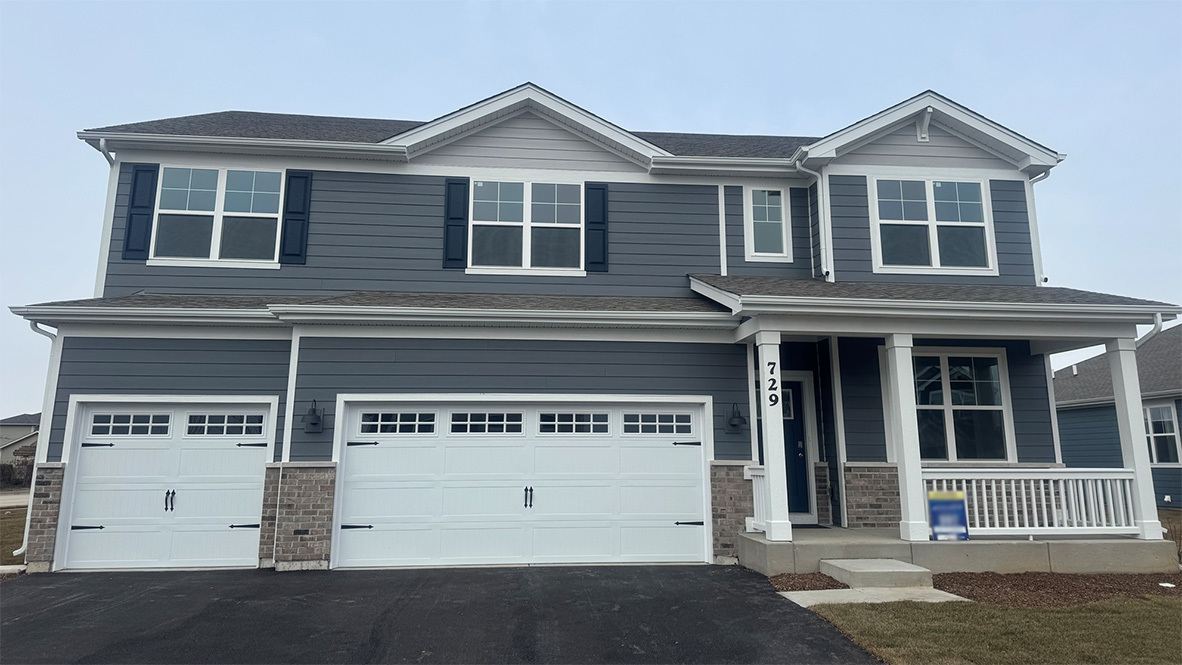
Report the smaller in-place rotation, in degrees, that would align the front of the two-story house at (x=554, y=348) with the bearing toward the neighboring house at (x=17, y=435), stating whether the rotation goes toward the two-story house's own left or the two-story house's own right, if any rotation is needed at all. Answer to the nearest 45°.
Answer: approximately 135° to the two-story house's own right

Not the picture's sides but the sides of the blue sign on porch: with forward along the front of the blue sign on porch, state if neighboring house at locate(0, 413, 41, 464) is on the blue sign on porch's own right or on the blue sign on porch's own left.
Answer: on the blue sign on porch's own right

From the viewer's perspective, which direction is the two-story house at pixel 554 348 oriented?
toward the camera

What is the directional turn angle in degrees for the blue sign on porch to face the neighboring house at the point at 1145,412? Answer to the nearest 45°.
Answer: approximately 180°

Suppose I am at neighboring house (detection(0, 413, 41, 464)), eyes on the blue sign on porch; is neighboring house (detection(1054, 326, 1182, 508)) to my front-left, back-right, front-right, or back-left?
front-left

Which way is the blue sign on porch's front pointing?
toward the camera

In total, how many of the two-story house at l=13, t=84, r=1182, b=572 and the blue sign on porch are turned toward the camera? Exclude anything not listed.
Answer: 2

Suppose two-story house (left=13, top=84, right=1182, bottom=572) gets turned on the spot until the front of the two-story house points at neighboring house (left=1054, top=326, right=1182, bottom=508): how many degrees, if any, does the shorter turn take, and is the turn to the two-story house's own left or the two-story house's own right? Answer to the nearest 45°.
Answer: approximately 135° to the two-story house's own left

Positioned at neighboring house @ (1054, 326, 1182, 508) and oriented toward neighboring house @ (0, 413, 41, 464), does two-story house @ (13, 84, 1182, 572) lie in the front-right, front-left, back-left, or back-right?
front-left
